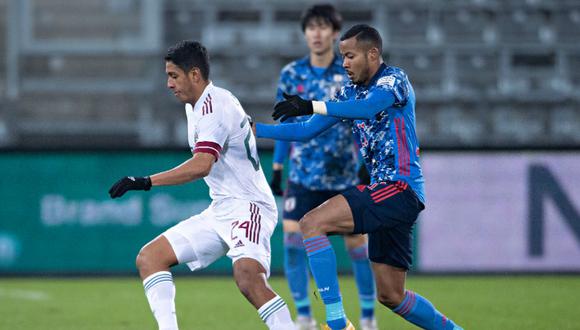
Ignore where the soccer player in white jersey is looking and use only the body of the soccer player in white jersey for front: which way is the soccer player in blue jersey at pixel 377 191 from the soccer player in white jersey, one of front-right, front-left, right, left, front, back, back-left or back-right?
back

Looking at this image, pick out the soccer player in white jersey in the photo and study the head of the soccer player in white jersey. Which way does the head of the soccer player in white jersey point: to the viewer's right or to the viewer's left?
to the viewer's left

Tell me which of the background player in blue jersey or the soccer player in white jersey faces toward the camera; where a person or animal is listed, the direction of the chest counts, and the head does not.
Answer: the background player in blue jersey

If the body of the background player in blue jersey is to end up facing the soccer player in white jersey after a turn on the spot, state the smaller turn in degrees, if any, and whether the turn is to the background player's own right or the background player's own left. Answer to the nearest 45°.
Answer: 0° — they already face them

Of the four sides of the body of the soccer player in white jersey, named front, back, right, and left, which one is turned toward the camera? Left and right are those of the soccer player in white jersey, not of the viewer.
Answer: left

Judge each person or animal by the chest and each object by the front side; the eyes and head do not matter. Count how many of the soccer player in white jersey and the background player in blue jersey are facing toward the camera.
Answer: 1

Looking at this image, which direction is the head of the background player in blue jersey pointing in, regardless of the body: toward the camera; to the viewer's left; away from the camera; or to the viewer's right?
toward the camera

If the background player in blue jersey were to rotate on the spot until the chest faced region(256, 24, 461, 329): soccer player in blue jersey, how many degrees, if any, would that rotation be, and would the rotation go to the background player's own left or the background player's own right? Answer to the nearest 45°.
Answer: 0° — they already face them

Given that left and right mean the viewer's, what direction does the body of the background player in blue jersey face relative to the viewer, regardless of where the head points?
facing the viewer

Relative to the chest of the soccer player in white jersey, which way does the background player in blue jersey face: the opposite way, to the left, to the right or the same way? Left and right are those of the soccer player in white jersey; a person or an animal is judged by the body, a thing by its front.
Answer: to the left
